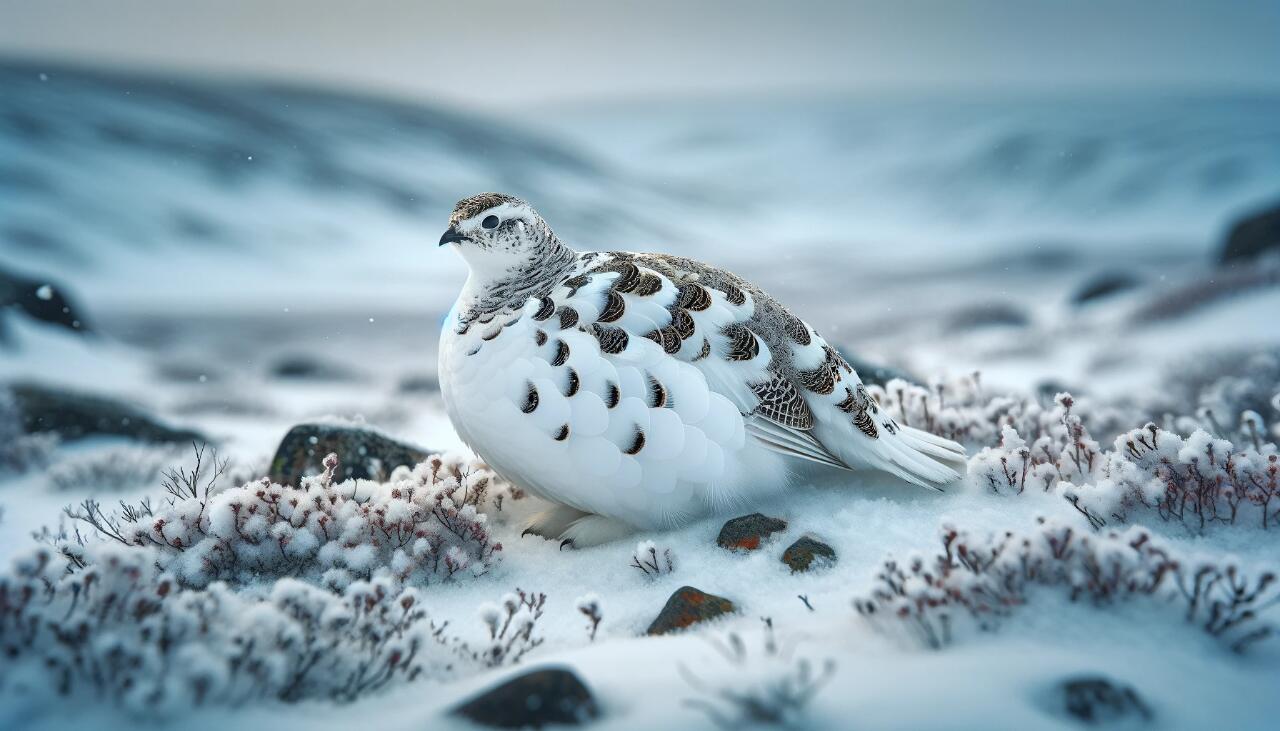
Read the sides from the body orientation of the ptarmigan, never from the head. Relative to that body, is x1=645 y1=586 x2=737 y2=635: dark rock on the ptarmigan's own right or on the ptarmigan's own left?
on the ptarmigan's own left

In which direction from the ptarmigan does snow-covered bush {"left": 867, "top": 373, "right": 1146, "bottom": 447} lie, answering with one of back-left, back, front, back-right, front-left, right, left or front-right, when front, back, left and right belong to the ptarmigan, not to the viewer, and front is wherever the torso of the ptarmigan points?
back-right

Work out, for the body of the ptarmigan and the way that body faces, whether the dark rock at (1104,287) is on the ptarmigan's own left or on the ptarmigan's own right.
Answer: on the ptarmigan's own right

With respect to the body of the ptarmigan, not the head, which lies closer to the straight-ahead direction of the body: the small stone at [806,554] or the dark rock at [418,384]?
the dark rock

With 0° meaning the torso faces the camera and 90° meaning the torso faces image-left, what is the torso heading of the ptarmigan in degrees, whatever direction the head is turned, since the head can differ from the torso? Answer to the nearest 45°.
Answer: approximately 90°

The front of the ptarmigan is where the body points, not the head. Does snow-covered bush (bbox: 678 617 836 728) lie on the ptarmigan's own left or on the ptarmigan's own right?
on the ptarmigan's own left

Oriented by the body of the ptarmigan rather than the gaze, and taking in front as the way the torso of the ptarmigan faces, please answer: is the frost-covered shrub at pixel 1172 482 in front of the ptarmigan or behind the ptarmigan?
behind

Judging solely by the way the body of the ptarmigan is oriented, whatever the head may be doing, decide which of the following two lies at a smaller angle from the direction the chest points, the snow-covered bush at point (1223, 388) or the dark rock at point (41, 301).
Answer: the dark rock
